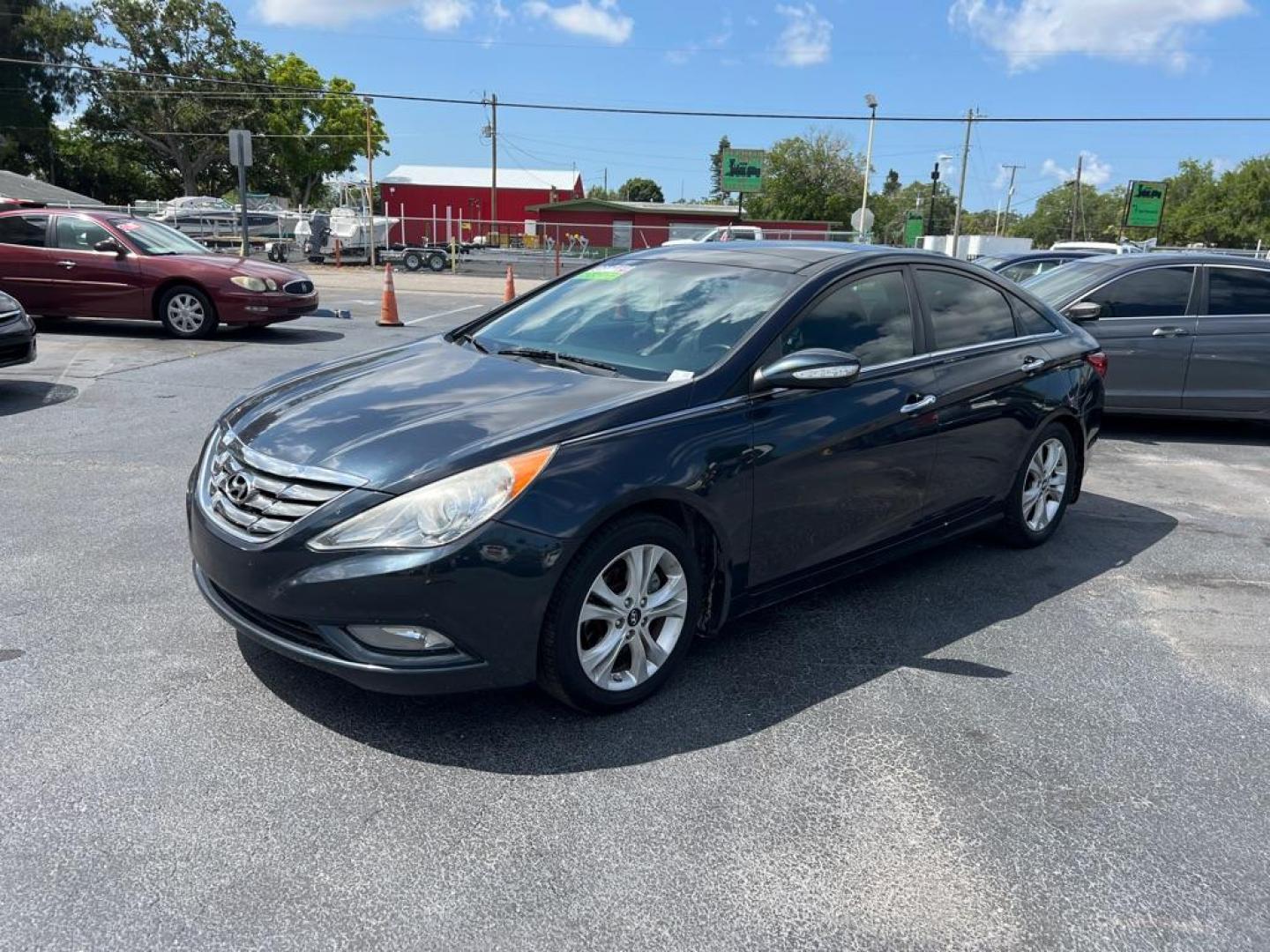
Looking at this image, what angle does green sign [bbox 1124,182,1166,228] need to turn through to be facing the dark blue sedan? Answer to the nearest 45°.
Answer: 0° — it already faces it

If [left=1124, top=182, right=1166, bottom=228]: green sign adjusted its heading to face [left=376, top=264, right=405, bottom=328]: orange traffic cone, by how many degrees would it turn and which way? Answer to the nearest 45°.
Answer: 0° — it already faces it

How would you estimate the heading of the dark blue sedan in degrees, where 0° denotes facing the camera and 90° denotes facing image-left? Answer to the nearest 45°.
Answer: approximately 45°

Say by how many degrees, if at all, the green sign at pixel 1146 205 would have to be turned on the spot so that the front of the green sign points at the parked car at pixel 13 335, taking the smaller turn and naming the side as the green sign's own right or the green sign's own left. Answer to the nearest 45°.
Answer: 0° — it already faces it

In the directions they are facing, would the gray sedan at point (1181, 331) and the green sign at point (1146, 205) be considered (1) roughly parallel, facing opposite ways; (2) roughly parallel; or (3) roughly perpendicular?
roughly perpendicular

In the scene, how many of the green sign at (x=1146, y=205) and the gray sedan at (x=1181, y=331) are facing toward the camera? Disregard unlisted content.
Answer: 1

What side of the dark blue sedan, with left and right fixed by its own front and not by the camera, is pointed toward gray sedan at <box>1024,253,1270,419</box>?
back

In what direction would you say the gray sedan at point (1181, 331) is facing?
to the viewer's left

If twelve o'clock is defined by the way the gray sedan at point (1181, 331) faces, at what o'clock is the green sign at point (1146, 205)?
The green sign is roughly at 3 o'clock from the gray sedan.
